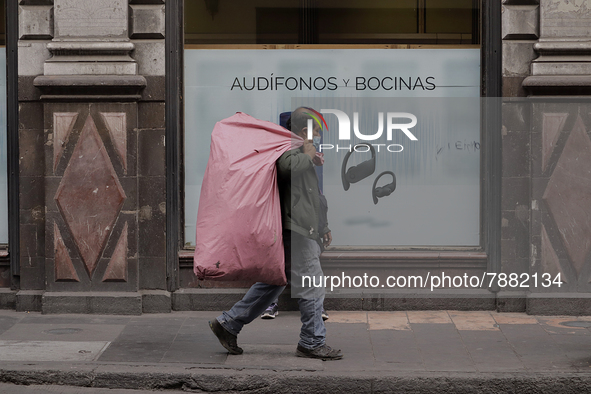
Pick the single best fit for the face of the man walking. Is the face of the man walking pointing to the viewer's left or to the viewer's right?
to the viewer's right

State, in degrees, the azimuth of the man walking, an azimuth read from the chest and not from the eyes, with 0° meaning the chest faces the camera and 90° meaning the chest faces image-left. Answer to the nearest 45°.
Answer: approximately 270°
